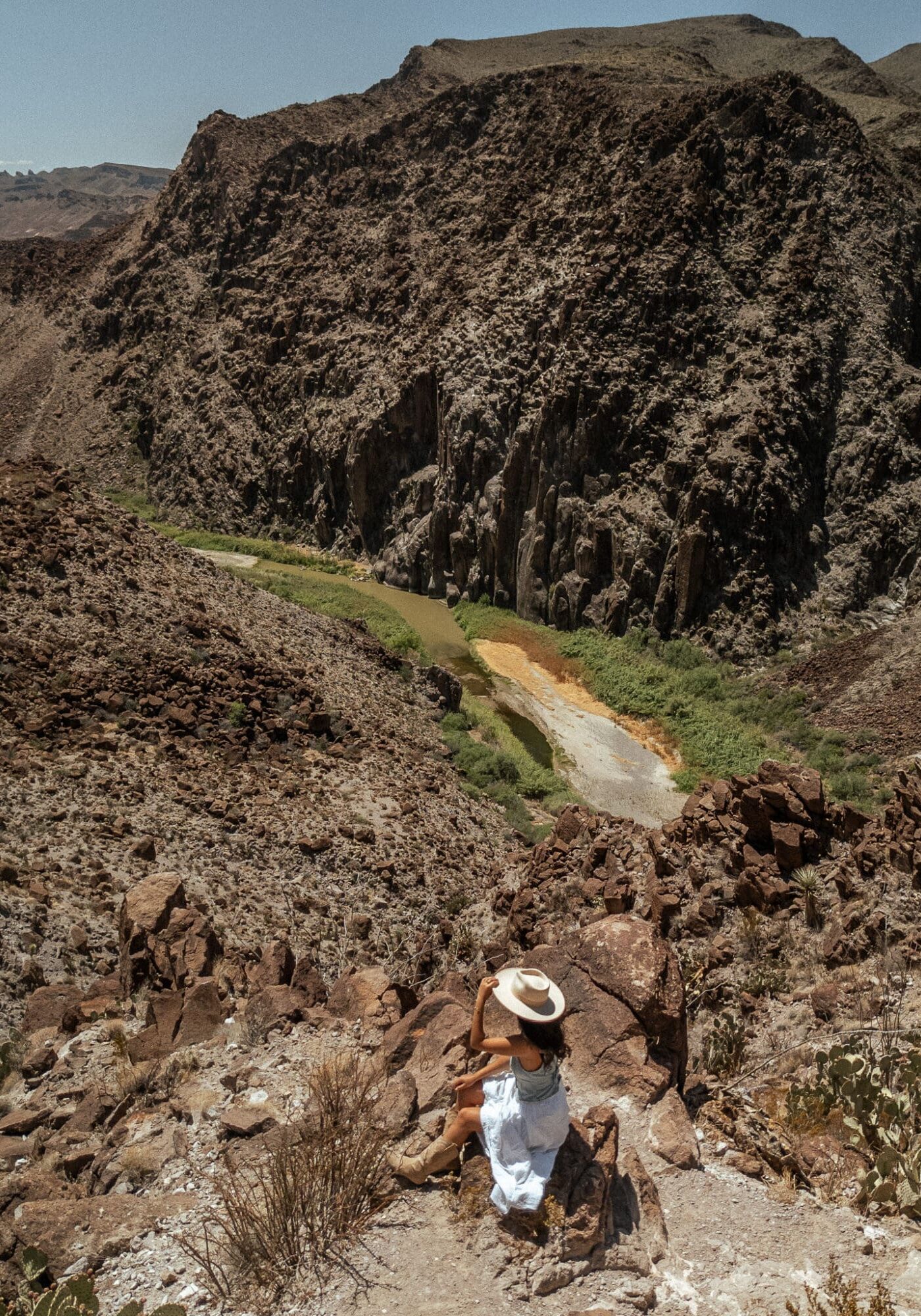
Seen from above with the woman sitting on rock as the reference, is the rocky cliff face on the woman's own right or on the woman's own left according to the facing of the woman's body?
on the woman's own right

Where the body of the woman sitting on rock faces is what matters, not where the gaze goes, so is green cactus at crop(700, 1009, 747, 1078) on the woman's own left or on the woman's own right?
on the woman's own right

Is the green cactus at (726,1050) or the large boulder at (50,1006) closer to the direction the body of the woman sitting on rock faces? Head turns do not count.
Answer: the large boulder

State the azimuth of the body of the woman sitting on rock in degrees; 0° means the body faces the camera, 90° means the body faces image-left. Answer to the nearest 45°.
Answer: approximately 90°

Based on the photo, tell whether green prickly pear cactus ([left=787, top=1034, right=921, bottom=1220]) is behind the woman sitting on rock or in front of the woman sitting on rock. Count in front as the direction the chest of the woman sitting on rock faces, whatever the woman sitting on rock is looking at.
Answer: behind
